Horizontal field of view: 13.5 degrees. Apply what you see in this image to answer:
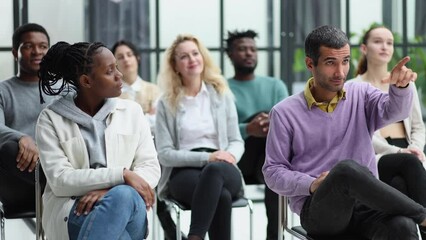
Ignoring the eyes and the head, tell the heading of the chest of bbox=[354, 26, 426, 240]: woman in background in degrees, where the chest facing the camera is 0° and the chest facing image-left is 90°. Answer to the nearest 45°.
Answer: approximately 315°

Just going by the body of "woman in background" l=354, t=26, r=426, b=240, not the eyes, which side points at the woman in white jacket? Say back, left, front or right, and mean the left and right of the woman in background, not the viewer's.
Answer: right

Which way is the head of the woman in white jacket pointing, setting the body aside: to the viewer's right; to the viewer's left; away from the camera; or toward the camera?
to the viewer's right

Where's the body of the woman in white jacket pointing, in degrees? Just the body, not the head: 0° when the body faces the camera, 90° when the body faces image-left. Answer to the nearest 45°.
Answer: approximately 315°
